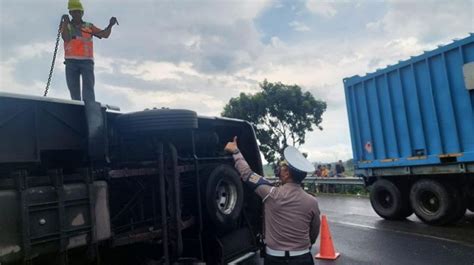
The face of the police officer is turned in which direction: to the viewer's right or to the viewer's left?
to the viewer's left

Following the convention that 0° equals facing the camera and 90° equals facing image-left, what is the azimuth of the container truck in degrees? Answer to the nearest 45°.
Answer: approximately 315°

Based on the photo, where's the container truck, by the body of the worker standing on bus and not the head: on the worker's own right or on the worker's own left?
on the worker's own left

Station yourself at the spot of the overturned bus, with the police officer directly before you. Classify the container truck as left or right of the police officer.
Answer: left

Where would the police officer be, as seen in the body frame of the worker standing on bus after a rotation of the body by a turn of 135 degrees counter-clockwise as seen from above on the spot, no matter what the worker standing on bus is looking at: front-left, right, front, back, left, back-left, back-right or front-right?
right

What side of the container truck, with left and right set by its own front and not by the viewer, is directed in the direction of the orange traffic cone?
right

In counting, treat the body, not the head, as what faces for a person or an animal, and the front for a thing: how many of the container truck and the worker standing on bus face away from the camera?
0

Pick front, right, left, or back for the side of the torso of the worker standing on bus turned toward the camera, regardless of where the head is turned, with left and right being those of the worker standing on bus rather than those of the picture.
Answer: front

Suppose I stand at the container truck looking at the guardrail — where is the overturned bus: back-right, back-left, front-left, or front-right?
back-left

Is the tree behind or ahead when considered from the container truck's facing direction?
behind

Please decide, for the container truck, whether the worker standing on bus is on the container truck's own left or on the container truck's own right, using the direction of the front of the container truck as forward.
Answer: on the container truck's own right

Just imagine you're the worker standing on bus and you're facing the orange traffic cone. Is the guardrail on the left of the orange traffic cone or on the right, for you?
left
